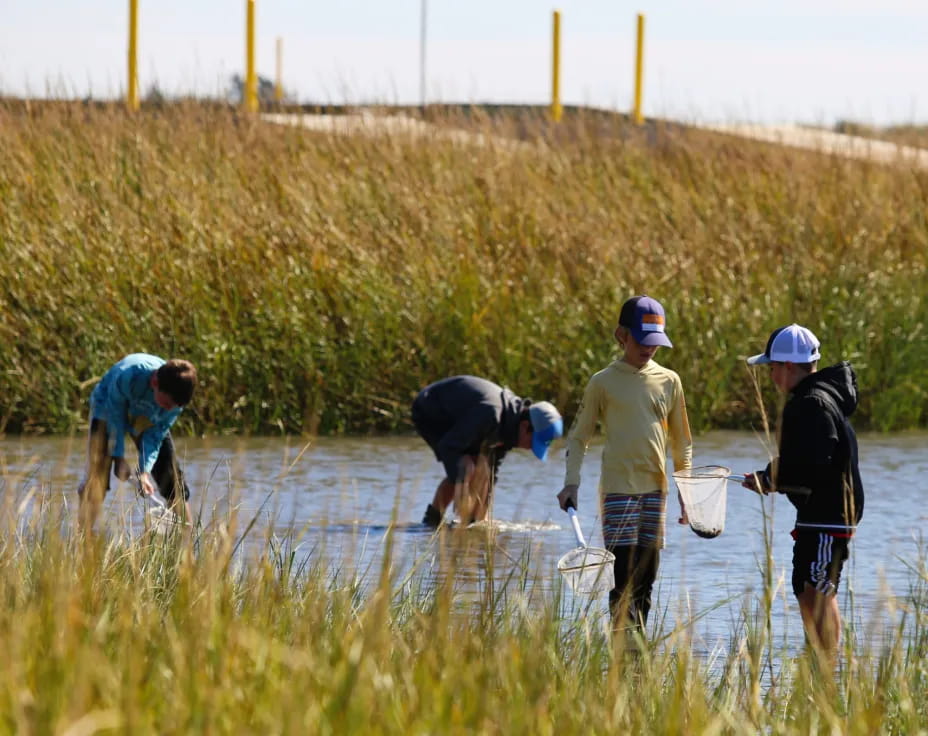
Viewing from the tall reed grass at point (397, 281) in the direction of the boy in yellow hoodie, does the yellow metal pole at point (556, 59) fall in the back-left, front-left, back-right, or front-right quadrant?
back-left

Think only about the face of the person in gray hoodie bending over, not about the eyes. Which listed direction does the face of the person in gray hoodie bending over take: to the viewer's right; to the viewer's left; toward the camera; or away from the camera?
to the viewer's right

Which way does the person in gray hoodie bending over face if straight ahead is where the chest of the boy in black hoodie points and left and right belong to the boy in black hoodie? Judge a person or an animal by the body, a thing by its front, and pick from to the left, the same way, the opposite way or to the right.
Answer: the opposite way

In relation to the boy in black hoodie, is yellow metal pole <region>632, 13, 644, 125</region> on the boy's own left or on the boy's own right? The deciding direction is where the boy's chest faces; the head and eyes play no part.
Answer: on the boy's own right

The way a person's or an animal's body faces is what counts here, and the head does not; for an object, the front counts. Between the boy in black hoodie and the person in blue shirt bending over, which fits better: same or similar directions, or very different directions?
very different directions

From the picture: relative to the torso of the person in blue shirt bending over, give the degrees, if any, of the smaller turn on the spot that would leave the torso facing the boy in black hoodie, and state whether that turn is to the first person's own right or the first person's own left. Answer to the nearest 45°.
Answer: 0° — they already face them

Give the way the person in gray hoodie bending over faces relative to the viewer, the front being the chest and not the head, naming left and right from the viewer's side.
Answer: facing to the right of the viewer

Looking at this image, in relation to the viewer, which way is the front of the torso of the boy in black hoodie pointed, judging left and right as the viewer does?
facing to the left of the viewer

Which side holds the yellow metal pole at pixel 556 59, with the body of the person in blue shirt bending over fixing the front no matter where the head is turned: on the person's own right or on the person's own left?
on the person's own left

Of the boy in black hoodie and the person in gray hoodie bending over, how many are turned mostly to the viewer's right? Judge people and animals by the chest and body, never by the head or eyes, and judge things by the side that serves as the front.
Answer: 1

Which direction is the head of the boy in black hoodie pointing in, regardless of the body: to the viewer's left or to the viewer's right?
to the viewer's left

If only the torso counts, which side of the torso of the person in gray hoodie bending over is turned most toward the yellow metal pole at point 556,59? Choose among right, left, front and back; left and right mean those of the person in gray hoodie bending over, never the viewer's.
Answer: left

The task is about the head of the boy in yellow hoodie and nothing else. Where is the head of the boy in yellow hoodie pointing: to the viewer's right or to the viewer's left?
to the viewer's right

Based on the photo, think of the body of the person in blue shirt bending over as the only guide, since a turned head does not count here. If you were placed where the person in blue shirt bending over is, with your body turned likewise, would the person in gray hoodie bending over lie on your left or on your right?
on your left
